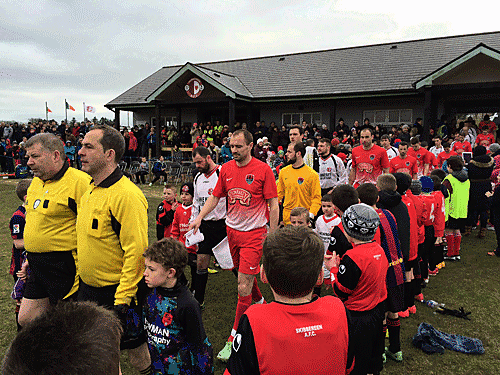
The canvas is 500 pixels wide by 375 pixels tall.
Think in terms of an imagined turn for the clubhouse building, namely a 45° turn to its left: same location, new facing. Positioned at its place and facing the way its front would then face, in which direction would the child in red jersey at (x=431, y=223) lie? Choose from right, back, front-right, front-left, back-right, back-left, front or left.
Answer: front

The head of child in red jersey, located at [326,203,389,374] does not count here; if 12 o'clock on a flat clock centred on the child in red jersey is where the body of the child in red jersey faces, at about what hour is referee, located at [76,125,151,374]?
The referee is roughly at 10 o'clock from the child in red jersey.

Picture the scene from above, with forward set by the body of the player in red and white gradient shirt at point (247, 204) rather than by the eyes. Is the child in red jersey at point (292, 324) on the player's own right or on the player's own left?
on the player's own left

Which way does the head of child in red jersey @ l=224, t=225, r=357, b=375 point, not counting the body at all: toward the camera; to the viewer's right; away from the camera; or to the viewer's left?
away from the camera

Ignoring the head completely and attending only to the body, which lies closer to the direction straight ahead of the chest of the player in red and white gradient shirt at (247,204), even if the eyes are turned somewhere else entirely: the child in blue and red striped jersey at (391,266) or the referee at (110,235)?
the referee

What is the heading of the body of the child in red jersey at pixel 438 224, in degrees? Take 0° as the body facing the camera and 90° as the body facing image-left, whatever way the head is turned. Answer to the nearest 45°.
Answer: approximately 135°

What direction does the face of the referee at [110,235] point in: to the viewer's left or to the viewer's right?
to the viewer's left

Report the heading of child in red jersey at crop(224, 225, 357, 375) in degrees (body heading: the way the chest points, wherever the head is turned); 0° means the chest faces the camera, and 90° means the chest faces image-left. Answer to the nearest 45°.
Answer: approximately 180°

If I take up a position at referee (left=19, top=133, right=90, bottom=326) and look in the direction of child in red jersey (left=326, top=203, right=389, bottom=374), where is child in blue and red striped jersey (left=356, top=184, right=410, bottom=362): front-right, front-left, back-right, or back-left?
front-left

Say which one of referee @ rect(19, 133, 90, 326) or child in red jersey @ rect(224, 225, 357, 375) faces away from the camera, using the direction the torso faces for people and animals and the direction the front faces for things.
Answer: the child in red jersey

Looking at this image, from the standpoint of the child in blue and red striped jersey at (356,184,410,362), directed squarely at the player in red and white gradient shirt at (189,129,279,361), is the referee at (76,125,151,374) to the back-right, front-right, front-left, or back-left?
front-left

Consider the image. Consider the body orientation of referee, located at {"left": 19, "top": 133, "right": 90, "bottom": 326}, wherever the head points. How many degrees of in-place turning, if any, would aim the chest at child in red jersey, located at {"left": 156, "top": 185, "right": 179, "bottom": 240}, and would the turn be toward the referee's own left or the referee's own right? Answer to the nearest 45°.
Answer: approximately 180°

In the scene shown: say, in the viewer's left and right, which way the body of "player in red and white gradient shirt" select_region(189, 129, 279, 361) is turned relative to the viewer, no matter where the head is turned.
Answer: facing the viewer and to the left of the viewer

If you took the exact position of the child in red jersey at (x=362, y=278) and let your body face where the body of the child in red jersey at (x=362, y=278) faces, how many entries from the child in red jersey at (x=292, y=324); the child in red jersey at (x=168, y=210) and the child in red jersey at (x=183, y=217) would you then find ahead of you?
2

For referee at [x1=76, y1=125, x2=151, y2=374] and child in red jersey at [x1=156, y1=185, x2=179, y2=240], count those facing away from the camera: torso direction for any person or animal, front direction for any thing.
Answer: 0

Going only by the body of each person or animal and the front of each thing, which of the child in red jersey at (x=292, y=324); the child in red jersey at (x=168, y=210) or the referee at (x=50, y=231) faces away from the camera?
the child in red jersey at (x=292, y=324)
